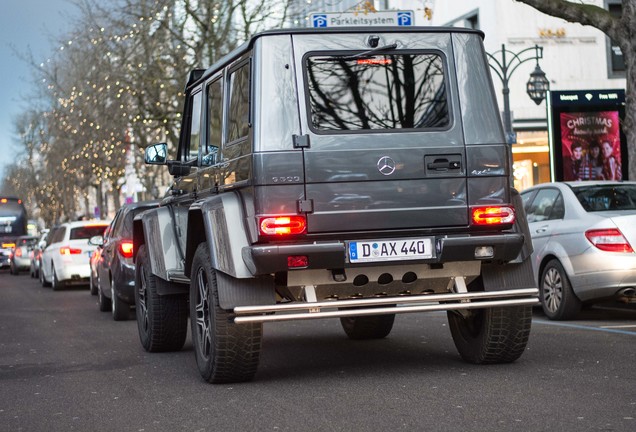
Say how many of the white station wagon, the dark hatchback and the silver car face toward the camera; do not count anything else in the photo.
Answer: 0

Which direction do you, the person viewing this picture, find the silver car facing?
facing away from the viewer and to the left of the viewer

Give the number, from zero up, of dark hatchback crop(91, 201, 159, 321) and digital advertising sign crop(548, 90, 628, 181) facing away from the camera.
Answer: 1

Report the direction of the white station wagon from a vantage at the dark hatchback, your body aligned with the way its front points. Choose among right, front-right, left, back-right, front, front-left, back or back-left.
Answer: front

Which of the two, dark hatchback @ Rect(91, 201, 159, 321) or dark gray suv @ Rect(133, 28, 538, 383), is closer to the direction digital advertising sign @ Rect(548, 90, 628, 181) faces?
the dark gray suv

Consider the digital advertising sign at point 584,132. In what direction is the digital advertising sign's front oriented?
toward the camera

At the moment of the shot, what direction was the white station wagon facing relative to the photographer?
facing away from the viewer

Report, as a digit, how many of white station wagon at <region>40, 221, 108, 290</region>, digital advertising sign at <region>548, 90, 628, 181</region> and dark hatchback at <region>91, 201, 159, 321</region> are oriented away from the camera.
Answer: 2

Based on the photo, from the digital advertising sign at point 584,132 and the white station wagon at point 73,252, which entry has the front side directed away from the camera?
the white station wagon

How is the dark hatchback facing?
away from the camera

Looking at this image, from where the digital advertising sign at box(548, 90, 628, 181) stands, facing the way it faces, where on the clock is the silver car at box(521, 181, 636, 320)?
The silver car is roughly at 12 o'clock from the digital advertising sign.

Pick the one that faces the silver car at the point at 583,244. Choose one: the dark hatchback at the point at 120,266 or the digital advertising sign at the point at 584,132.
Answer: the digital advertising sign

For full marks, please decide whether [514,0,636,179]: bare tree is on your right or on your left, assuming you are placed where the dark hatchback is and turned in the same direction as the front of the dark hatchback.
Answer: on your right

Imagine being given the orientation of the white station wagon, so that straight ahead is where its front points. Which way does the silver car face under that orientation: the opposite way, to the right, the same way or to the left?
the same way
